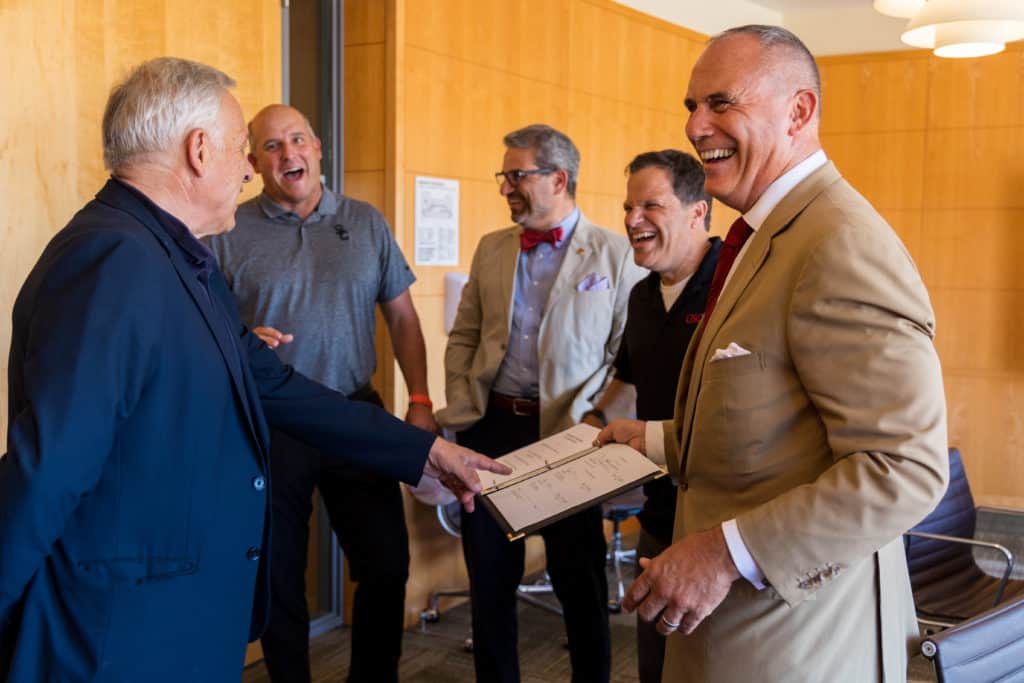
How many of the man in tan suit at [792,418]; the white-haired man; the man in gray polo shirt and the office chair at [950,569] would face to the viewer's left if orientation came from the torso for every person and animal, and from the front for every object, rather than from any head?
1

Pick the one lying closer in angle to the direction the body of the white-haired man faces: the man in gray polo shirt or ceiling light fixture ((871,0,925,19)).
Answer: the ceiling light fixture

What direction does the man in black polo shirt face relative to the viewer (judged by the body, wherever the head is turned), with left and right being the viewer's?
facing the viewer and to the left of the viewer

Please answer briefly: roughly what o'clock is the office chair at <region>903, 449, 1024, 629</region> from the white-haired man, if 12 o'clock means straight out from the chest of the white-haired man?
The office chair is roughly at 11 o'clock from the white-haired man.

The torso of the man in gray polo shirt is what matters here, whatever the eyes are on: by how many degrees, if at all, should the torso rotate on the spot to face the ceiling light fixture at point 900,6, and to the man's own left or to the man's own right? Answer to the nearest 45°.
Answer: approximately 90° to the man's own left

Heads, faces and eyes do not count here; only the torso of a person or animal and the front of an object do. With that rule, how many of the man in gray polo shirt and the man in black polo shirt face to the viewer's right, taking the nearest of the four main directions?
0

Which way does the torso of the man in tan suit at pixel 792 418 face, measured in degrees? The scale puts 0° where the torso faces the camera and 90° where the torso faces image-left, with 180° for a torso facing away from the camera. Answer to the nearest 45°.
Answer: approximately 90°

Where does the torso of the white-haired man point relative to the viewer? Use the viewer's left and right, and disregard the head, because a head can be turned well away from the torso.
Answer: facing to the right of the viewer

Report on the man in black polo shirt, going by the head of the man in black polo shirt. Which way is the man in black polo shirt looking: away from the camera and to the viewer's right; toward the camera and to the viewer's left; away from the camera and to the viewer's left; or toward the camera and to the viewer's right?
toward the camera and to the viewer's left

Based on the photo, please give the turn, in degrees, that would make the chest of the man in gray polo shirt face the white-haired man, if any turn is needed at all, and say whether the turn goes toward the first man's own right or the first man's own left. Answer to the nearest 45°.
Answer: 0° — they already face them

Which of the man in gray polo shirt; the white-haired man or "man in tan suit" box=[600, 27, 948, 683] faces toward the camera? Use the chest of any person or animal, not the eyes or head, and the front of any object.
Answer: the man in gray polo shirt

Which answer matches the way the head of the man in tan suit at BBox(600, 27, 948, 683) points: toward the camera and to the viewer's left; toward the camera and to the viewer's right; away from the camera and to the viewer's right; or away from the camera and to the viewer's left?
toward the camera and to the viewer's left

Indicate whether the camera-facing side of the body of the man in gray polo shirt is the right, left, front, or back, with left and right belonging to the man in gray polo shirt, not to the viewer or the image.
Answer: front

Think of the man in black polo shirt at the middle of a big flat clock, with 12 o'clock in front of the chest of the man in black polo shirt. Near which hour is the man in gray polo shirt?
The man in gray polo shirt is roughly at 2 o'clock from the man in black polo shirt.

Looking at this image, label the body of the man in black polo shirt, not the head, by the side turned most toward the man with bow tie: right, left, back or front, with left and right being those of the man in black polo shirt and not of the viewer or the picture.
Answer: right
